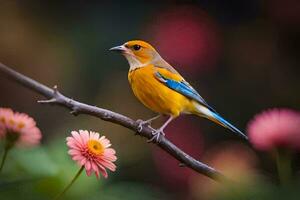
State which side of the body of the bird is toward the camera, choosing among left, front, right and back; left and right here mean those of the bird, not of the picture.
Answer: left

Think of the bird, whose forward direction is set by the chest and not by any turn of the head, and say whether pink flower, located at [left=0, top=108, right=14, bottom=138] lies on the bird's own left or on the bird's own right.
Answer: on the bird's own left

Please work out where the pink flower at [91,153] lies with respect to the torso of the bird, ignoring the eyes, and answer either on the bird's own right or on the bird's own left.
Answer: on the bird's own left

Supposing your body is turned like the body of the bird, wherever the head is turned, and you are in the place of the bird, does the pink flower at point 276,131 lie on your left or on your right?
on your left
